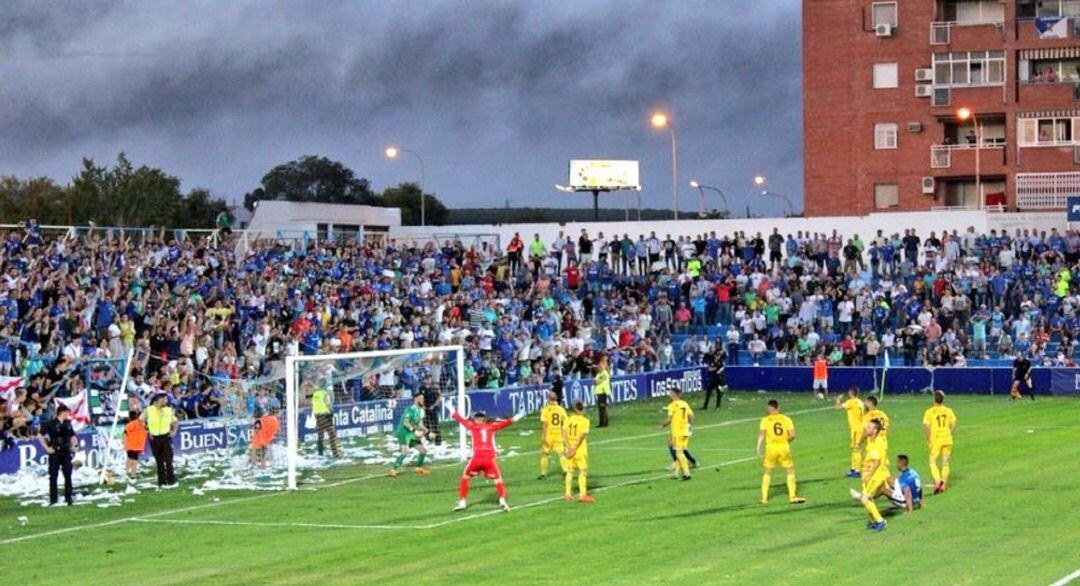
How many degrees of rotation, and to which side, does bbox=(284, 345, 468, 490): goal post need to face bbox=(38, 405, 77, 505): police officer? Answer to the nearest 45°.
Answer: approximately 90° to its right

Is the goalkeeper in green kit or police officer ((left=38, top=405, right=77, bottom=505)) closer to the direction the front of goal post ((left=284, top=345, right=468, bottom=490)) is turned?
the goalkeeper in green kit

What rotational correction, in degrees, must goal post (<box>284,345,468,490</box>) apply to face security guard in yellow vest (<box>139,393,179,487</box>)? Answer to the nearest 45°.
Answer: approximately 90° to its right

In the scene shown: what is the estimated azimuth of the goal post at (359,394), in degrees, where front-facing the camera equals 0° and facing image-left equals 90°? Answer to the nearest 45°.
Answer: approximately 315°
